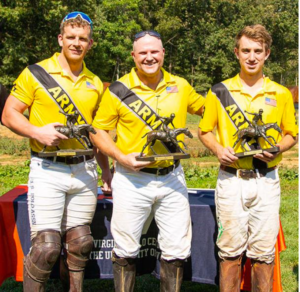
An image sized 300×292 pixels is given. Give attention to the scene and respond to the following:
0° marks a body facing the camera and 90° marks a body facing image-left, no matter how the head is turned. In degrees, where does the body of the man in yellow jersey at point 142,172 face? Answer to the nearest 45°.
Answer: approximately 0°

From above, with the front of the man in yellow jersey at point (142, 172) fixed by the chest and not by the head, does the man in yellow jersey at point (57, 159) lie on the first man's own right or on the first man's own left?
on the first man's own right

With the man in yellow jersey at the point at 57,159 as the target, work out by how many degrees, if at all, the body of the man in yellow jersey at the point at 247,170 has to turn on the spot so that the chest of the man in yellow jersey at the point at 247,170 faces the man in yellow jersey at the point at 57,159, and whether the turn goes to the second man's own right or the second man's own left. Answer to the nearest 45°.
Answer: approximately 90° to the second man's own right

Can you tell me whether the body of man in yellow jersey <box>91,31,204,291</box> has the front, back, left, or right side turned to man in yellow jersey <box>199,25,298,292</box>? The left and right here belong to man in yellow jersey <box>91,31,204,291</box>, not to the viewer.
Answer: left

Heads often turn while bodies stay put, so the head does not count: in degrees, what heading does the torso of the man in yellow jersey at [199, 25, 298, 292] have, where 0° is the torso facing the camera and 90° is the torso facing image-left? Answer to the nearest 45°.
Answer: approximately 0°

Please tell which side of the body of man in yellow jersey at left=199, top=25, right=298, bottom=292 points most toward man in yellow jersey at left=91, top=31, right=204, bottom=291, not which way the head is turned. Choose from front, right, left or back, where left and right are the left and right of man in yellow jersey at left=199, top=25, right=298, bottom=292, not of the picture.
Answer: right
